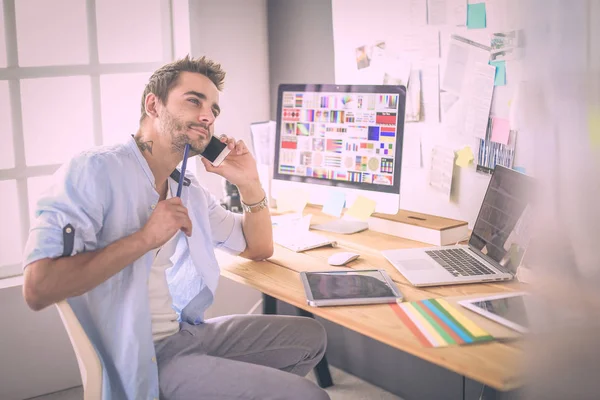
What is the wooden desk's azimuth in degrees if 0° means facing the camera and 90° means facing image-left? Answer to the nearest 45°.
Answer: approximately 45°

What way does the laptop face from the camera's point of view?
to the viewer's left

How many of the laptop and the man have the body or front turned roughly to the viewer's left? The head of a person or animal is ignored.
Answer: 1

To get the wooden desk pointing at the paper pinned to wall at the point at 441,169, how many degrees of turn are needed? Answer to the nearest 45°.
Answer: approximately 135° to its right

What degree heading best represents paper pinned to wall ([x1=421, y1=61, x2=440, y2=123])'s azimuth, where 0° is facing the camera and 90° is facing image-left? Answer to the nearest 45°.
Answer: approximately 45°
